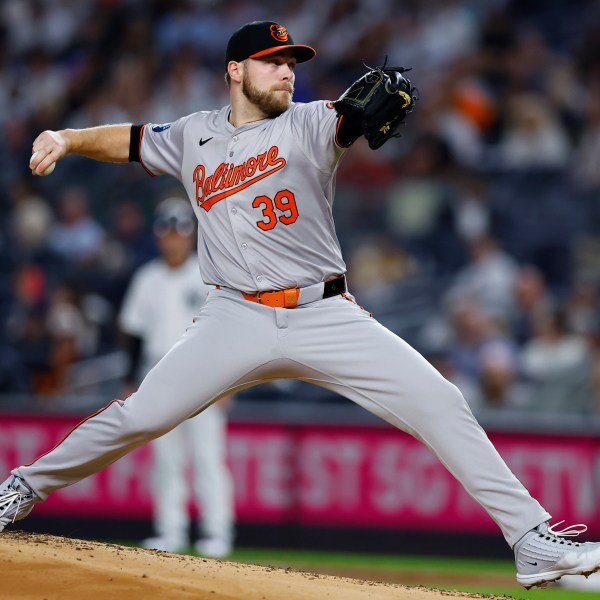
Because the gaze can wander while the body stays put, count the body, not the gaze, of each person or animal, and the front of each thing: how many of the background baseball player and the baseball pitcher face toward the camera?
2

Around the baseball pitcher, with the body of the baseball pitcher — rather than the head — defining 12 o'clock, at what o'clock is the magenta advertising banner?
The magenta advertising banner is roughly at 6 o'clock from the baseball pitcher.

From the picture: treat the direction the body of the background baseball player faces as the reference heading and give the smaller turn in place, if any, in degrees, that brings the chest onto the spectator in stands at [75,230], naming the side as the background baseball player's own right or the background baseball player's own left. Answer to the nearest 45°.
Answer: approximately 180°

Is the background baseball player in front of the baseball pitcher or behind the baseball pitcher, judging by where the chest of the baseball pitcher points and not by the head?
behind

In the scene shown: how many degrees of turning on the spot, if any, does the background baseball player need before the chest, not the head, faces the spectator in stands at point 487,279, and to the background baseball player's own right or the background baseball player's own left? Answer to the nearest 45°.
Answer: approximately 135° to the background baseball player's own left

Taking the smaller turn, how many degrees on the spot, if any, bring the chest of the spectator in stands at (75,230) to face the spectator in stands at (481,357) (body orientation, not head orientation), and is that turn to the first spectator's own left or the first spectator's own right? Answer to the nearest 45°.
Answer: approximately 45° to the first spectator's own left

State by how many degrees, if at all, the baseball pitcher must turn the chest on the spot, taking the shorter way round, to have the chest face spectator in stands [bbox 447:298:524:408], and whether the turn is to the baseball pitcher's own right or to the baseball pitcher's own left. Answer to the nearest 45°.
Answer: approximately 180°
